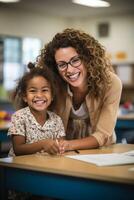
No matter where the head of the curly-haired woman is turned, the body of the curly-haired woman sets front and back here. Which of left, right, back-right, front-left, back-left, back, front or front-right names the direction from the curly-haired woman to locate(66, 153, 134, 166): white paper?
front-left

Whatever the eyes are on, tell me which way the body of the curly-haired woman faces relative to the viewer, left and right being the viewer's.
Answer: facing the viewer and to the left of the viewer

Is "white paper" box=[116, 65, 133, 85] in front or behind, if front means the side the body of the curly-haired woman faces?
behind
